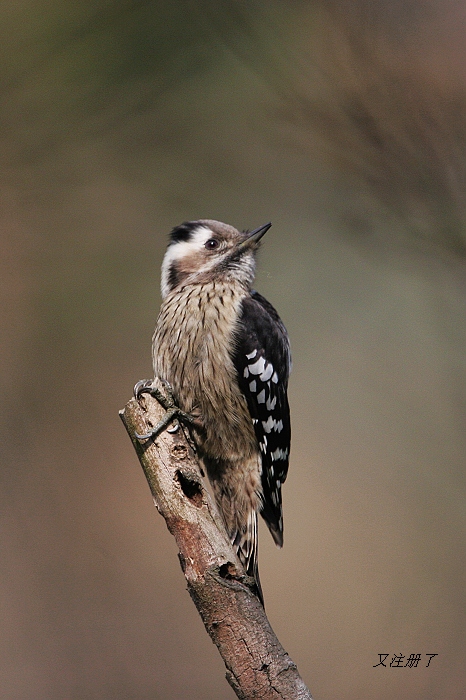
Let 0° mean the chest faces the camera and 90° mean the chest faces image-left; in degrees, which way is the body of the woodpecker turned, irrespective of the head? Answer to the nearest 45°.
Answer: approximately 45°
